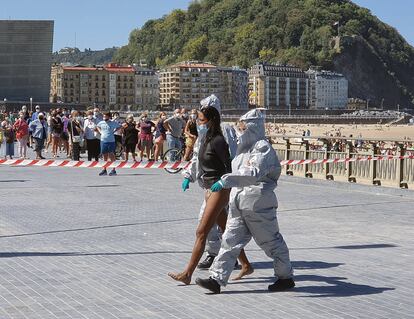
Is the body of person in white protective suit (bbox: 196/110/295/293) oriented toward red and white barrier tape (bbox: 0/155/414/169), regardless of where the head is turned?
no

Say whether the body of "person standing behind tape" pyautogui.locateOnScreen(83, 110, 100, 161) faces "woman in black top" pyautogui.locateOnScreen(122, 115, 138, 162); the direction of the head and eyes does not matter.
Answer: no

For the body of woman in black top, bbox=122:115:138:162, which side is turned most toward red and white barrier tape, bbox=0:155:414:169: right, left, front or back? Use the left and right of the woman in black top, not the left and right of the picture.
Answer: front

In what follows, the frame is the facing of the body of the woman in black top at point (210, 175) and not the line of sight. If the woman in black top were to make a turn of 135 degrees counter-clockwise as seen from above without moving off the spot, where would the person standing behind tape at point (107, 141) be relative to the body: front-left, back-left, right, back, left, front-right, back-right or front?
back-left

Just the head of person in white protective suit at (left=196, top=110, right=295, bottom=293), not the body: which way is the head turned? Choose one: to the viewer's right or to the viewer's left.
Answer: to the viewer's left

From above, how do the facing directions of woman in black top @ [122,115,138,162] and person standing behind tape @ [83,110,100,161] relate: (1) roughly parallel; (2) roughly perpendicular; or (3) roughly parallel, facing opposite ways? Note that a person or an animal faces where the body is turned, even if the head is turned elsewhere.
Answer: roughly parallel

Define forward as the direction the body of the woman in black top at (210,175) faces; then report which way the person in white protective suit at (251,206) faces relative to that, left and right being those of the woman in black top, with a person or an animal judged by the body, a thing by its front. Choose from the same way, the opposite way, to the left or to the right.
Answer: the same way

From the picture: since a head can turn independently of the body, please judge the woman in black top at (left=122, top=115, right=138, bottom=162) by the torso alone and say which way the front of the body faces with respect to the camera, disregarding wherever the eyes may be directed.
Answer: toward the camera

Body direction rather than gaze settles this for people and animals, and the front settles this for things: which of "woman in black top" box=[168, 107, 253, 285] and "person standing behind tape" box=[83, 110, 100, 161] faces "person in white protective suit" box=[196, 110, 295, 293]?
the person standing behind tape

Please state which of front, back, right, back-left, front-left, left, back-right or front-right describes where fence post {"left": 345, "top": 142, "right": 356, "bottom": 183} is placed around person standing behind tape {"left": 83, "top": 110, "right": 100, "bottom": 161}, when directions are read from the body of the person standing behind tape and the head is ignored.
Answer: front-left

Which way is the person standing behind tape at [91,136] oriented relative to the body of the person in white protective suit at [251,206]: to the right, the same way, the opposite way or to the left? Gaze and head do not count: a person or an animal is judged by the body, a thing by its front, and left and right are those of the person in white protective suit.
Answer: to the left

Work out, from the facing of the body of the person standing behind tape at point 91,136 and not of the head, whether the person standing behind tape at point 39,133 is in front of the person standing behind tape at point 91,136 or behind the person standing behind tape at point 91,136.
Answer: behind
